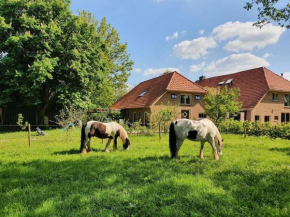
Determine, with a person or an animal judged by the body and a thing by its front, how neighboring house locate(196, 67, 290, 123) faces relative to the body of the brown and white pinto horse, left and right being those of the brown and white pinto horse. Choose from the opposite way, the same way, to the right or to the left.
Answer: to the right

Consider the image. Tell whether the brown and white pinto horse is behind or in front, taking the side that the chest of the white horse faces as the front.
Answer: behind

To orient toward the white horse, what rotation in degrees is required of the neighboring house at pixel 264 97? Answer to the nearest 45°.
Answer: approximately 45° to its right

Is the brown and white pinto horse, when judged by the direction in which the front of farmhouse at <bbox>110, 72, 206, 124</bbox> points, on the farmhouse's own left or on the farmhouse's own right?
on the farmhouse's own right

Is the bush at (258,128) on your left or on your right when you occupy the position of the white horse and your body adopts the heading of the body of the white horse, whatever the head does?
on your left

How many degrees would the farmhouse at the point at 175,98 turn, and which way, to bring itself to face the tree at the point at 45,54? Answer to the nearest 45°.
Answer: approximately 90° to its right

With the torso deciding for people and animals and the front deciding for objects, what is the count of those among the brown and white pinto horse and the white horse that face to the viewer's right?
2

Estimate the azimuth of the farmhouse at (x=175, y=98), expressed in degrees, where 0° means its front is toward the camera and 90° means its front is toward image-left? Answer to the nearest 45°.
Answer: approximately 315°

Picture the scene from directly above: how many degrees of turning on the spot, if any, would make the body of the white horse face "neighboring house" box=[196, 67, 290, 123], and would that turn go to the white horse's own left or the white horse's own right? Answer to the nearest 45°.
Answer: approximately 90° to the white horse's own left

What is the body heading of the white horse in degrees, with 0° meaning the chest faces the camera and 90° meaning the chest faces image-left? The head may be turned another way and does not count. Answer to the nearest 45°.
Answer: approximately 270°

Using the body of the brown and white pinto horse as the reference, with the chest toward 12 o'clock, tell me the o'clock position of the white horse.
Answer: The white horse is roughly at 1 o'clock from the brown and white pinto horse.

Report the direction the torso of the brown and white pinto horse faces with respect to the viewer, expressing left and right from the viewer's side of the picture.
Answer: facing to the right of the viewer

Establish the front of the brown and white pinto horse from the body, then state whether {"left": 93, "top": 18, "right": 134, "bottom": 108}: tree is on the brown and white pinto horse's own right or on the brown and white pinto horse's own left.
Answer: on the brown and white pinto horse's own left

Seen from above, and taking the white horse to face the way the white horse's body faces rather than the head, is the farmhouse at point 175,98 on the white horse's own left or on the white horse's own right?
on the white horse's own left
